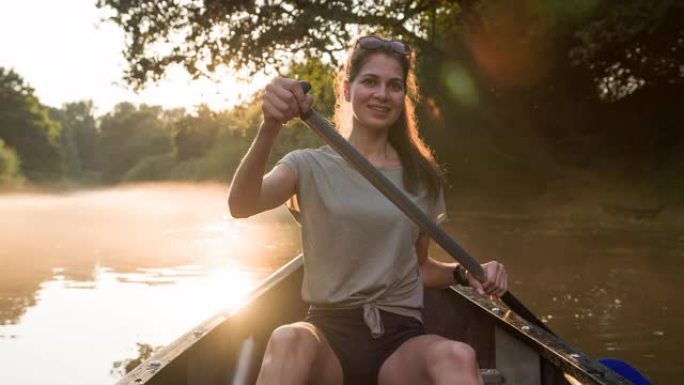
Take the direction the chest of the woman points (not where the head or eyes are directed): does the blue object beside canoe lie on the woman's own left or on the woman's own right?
on the woman's own left

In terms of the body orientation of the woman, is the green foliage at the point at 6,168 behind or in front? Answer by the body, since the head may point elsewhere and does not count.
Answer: behind

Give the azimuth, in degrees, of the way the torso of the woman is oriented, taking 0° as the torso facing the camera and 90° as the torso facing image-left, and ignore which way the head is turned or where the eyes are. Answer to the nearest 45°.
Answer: approximately 0°

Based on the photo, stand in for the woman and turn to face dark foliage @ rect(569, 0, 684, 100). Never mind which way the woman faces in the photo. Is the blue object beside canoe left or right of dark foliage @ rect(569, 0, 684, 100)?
right
